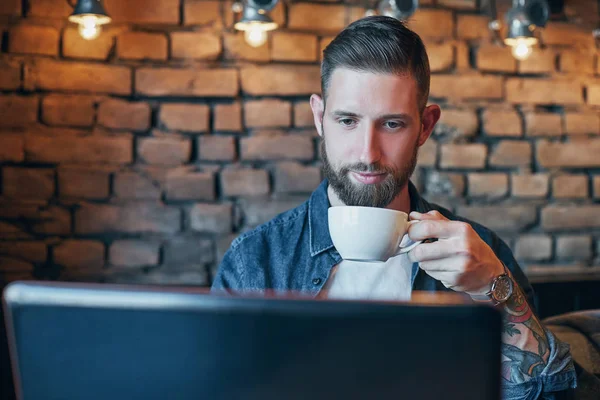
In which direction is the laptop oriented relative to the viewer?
away from the camera

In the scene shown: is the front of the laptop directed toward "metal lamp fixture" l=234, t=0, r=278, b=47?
yes

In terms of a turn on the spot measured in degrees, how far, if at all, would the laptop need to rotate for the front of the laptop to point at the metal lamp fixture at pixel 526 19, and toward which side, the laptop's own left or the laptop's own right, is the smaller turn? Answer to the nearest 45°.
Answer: approximately 45° to the laptop's own right

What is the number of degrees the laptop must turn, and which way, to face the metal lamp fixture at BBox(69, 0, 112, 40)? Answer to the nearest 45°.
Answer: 0° — it already faces it
